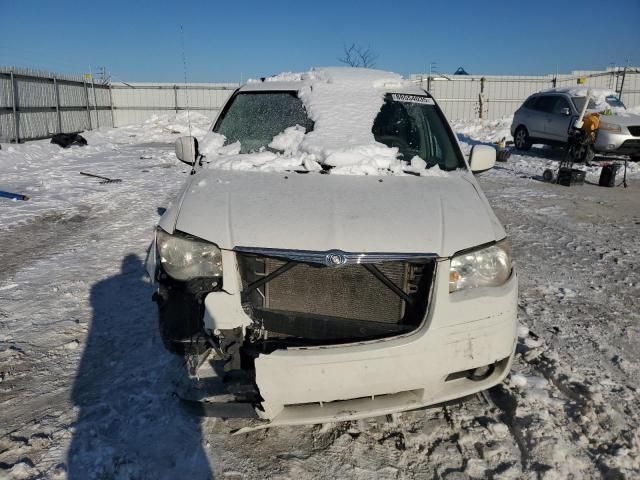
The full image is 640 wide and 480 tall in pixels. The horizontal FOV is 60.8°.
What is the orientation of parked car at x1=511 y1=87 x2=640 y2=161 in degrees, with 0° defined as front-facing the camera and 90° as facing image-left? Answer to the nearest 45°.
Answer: approximately 315°

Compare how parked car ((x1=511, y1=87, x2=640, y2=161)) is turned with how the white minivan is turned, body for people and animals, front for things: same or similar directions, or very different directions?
same or similar directions

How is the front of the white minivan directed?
toward the camera

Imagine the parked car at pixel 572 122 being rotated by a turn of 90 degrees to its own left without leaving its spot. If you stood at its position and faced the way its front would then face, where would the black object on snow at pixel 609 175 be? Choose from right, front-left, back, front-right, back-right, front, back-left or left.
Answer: back-right

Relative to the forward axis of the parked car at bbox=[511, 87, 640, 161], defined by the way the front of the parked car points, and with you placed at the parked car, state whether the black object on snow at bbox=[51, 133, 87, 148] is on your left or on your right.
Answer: on your right

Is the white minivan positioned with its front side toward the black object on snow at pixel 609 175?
no

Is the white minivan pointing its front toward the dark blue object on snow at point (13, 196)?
no

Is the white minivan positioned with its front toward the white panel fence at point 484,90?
no

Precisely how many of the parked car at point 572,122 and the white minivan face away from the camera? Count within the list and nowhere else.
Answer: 0

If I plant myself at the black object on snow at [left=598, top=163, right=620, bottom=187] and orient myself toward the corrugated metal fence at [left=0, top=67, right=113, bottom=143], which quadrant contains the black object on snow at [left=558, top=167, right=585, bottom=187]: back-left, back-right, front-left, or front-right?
front-left

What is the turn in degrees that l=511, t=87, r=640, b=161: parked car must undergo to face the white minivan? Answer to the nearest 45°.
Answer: approximately 45° to its right

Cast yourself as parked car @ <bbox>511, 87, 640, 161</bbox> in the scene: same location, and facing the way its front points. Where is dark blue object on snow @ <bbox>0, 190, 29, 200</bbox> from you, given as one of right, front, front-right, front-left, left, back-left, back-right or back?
right
